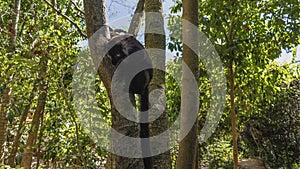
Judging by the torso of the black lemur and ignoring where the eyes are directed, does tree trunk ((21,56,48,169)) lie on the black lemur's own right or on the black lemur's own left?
on the black lemur's own right
